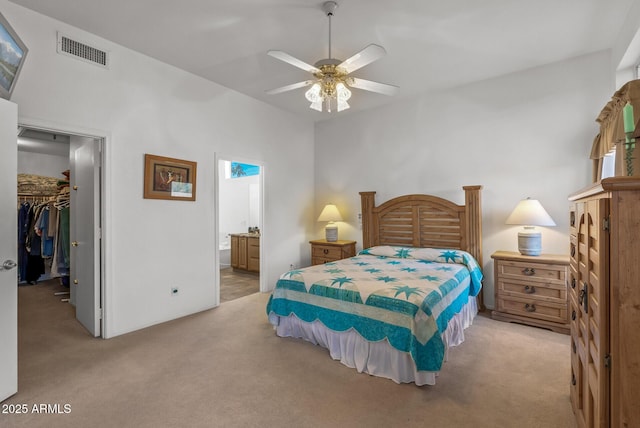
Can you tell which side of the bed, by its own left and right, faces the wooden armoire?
left

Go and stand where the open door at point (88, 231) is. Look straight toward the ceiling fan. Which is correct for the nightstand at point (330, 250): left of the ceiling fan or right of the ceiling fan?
left

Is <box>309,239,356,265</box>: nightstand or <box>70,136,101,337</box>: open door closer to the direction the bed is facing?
the open door

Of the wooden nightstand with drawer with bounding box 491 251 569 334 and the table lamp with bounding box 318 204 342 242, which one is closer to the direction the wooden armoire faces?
the table lamp

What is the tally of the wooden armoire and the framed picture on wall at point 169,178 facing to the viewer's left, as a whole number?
1

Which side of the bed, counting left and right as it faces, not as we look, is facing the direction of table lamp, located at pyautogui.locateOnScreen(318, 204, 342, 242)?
right

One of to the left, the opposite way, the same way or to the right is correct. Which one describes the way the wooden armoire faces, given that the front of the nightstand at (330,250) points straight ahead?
to the right

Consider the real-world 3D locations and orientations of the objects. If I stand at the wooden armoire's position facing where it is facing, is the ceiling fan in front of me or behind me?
in front

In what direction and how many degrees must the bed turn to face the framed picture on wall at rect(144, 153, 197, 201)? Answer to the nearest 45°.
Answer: approximately 45° to its right

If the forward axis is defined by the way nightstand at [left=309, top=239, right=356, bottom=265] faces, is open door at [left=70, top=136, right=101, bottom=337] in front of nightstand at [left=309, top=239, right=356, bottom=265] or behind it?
in front

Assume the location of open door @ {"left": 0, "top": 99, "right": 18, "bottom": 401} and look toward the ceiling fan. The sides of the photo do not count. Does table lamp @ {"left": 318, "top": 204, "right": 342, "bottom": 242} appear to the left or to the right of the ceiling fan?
left

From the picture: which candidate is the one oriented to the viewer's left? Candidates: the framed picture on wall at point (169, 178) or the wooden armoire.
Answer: the wooden armoire

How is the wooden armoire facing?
to the viewer's left
